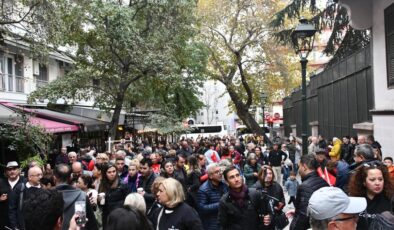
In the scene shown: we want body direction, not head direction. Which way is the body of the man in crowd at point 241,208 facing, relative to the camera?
toward the camera

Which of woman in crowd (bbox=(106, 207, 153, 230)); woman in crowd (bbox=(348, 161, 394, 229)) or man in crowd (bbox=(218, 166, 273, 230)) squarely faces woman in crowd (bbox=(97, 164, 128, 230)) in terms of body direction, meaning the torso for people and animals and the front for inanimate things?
woman in crowd (bbox=(106, 207, 153, 230))

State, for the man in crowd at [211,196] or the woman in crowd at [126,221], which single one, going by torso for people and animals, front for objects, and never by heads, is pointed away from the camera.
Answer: the woman in crowd

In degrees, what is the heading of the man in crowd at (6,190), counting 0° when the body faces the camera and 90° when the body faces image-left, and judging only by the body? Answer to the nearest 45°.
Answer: approximately 0°

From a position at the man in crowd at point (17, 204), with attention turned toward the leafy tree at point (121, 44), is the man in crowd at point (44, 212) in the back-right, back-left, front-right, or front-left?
back-right

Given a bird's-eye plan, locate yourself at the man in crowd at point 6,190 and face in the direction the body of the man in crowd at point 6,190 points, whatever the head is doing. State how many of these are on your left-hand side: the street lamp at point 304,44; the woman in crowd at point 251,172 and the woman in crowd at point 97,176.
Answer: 3

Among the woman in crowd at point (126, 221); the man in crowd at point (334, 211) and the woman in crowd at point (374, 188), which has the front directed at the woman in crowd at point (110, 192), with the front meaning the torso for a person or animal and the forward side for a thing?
the woman in crowd at point (126, 221)

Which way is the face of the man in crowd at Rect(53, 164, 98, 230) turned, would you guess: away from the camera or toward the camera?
away from the camera

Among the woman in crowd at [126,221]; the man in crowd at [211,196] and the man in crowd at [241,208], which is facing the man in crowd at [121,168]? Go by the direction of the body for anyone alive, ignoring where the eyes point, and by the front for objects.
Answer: the woman in crowd

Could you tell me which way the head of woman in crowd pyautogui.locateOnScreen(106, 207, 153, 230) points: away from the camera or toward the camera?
away from the camera

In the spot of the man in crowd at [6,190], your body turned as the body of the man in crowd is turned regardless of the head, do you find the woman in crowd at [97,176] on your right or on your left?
on your left

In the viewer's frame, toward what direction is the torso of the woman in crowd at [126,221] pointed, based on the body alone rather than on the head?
away from the camera

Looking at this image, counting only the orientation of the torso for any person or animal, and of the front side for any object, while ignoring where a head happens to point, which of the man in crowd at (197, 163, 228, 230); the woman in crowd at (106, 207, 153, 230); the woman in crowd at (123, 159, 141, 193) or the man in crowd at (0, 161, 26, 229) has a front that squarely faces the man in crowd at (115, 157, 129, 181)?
the woman in crowd at (106, 207, 153, 230)

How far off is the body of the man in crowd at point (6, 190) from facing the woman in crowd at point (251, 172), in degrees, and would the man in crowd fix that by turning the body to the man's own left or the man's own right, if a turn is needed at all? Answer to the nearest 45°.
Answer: approximately 90° to the man's own left
